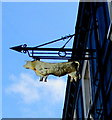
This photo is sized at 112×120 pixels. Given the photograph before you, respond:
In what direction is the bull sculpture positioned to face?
to the viewer's left
